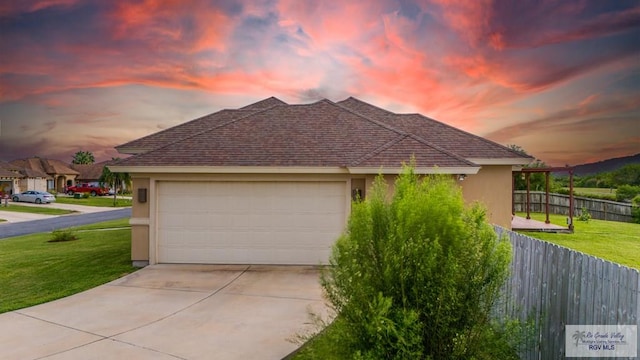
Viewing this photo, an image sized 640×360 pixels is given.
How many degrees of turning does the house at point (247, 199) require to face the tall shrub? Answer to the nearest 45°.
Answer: approximately 45° to its left

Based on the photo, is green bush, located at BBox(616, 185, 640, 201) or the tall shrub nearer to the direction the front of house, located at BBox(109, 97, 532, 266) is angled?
the tall shrub

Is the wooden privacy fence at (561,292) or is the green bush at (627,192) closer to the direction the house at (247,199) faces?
the wooden privacy fence

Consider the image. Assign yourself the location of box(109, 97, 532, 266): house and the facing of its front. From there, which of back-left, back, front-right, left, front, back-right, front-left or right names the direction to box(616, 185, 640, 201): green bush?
back-left

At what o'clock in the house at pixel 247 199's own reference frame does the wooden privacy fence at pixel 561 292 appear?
The wooden privacy fence is roughly at 11 o'clock from the house.

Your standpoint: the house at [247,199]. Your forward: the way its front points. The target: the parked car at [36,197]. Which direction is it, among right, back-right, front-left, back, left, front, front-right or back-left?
back-right

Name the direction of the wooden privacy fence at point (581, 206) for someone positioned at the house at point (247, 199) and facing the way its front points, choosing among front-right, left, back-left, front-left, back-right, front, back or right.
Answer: back-left

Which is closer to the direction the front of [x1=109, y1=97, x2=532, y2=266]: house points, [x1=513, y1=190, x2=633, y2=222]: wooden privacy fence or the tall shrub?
the tall shrub

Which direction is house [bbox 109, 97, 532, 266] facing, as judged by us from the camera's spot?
facing the viewer

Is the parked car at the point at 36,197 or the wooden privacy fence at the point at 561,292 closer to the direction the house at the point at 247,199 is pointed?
the wooden privacy fence
